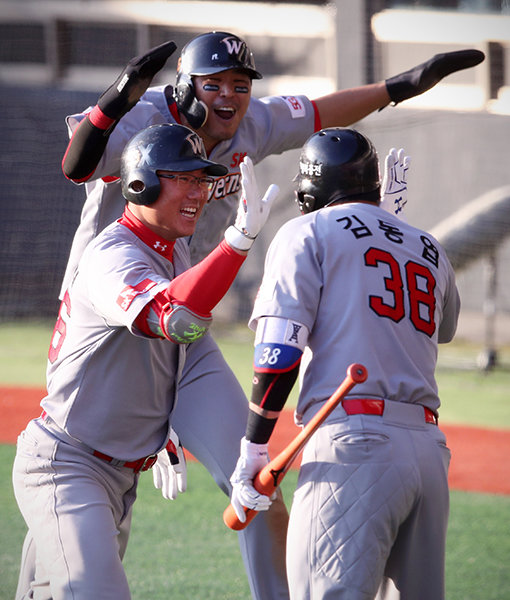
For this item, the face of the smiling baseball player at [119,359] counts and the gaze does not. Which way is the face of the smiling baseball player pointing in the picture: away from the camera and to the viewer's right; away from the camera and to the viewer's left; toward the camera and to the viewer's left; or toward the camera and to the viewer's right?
toward the camera and to the viewer's right

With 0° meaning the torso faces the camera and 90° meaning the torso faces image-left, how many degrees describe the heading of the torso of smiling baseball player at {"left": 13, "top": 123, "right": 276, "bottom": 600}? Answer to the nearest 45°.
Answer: approximately 270°

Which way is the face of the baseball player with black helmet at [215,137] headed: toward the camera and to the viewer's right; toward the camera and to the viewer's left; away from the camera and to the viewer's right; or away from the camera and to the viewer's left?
toward the camera and to the viewer's right

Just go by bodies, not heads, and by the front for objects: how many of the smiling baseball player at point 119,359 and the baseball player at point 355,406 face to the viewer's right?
1

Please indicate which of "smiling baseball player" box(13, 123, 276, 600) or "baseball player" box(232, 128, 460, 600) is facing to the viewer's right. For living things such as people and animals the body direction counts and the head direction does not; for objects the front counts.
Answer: the smiling baseball player

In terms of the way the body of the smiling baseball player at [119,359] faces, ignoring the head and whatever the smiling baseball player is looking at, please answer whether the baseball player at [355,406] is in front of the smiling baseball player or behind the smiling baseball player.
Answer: in front

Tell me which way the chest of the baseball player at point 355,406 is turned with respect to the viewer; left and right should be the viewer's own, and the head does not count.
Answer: facing away from the viewer and to the left of the viewer
